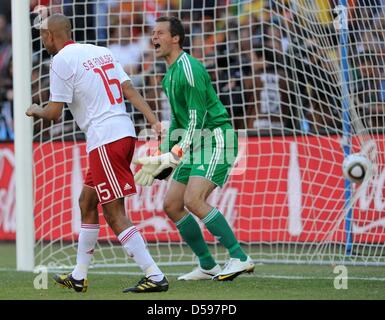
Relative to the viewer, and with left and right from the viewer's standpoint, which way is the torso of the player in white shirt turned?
facing away from the viewer and to the left of the viewer

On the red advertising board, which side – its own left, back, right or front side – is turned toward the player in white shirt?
front

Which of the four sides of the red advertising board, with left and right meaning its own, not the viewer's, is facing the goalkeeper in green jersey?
front

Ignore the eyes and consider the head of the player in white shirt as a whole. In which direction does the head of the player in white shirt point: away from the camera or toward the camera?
away from the camera

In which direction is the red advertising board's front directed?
toward the camera
